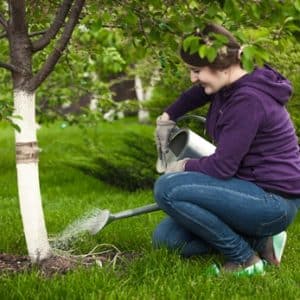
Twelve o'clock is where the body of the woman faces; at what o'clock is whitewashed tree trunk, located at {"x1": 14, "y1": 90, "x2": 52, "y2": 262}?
The whitewashed tree trunk is roughly at 12 o'clock from the woman.

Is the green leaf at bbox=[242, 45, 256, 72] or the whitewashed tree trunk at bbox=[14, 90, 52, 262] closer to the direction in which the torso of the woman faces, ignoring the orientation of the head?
the whitewashed tree trunk

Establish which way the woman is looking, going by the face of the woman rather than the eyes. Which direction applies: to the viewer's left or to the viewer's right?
to the viewer's left

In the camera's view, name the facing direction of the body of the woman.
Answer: to the viewer's left
